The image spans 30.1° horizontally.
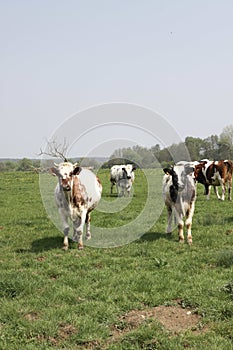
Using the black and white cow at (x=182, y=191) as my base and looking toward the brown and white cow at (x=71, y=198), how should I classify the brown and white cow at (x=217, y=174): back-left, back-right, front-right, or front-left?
back-right

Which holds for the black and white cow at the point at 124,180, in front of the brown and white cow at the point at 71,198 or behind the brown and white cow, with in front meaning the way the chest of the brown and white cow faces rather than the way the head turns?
behind

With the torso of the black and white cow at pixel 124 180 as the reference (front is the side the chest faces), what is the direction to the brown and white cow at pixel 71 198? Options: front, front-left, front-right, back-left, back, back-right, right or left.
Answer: front-right

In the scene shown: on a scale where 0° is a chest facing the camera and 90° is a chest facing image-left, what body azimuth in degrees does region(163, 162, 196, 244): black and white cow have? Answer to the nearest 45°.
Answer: approximately 0°

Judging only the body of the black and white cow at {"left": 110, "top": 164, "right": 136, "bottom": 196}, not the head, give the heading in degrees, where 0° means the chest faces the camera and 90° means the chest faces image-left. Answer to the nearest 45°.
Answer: approximately 315°

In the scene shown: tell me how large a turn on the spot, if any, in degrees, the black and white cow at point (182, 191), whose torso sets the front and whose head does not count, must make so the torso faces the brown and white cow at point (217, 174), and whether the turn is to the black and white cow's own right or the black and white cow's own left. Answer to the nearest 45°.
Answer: approximately 180°

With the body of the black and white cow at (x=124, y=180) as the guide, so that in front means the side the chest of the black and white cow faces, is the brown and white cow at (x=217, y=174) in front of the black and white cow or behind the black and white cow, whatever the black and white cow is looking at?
in front

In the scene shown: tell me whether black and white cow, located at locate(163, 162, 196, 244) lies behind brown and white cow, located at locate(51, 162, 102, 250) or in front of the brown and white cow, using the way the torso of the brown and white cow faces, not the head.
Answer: behind

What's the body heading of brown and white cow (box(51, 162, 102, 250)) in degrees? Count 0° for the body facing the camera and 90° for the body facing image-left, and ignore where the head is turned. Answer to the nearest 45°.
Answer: approximately 45°
